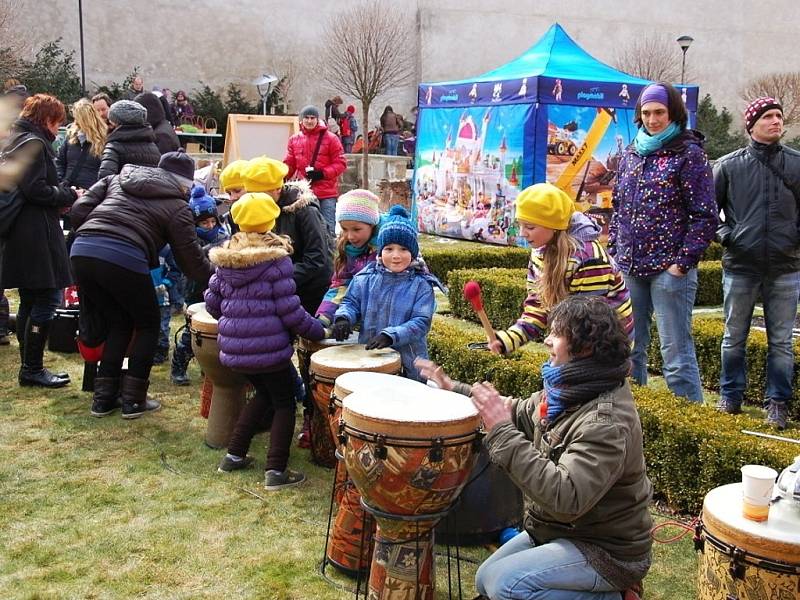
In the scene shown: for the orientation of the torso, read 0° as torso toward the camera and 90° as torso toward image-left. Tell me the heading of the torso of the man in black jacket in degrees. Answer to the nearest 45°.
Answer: approximately 0°

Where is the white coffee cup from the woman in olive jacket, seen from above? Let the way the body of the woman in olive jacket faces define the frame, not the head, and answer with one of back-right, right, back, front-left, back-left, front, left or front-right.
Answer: back

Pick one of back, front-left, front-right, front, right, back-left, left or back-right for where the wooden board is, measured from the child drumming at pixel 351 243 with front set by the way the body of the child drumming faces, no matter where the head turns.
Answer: back-right

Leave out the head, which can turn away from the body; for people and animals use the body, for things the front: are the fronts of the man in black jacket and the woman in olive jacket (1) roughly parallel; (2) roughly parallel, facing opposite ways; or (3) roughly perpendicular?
roughly perpendicular

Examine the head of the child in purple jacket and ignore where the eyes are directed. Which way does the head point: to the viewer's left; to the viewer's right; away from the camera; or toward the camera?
away from the camera

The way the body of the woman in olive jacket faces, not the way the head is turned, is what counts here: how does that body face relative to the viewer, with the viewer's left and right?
facing to the left of the viewer

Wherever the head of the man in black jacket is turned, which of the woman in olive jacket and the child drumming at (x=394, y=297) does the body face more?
the woman in olive jacket

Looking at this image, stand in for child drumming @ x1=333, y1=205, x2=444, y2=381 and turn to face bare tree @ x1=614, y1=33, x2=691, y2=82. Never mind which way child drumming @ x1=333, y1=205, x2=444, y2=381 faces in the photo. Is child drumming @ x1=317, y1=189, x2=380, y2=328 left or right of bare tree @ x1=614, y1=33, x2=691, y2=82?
left

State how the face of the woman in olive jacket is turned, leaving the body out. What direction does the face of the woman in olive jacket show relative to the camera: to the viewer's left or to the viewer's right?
to the viewer's left

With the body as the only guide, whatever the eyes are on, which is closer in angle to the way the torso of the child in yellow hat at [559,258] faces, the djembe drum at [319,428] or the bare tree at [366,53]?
the djembe drum

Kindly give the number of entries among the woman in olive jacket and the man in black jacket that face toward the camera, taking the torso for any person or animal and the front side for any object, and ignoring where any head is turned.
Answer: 1

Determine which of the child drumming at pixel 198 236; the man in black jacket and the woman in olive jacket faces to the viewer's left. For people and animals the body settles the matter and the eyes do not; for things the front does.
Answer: the woman in olive jacket
